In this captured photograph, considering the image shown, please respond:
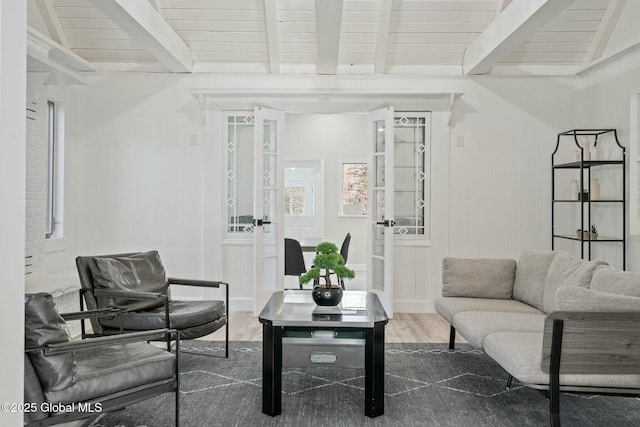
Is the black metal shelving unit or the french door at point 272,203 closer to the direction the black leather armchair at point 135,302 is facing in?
the black metal shelving unit

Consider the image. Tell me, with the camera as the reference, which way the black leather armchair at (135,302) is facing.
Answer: facing the viewer and to the right of the viewer

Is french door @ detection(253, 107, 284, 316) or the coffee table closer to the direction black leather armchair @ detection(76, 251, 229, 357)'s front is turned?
the coffee table

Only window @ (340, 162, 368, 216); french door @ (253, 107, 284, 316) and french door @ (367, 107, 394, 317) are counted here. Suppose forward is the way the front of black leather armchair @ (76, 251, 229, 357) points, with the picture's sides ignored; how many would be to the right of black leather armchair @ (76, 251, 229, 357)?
0

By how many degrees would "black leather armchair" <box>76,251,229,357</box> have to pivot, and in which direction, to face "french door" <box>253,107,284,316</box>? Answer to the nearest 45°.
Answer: approximately 90° to its left

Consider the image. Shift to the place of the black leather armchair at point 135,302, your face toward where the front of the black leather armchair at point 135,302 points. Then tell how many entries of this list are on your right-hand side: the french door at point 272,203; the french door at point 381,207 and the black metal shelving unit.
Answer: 0

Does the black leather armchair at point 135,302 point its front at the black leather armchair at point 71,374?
no

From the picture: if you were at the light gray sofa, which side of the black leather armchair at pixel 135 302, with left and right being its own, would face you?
front

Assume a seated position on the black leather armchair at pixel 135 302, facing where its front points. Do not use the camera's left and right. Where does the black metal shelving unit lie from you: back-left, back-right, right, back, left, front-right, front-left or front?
front-left

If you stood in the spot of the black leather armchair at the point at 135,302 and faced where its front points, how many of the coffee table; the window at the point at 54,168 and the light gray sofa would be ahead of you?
2

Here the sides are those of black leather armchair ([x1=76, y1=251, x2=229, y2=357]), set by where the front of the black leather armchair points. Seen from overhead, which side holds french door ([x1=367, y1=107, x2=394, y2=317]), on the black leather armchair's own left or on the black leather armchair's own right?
on the black leather armchair's own left

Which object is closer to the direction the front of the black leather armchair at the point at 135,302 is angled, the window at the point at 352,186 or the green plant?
the green plant

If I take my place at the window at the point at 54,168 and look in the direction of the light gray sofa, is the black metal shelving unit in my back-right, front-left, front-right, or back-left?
front-left

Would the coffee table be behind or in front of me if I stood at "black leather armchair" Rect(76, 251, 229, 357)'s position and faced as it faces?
in front

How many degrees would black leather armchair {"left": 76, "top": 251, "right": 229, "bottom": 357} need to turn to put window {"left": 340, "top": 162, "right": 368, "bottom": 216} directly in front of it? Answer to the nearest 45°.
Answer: approximately 90° to its left

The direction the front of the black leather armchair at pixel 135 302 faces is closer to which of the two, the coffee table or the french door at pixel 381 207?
the coffee table
